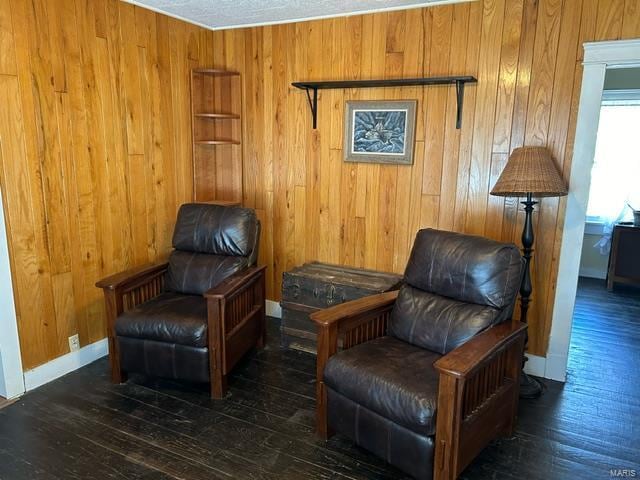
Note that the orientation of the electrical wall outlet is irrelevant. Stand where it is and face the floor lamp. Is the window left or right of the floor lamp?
left

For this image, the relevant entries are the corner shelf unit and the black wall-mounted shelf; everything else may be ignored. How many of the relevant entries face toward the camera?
2

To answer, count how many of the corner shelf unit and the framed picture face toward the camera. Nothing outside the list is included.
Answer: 2

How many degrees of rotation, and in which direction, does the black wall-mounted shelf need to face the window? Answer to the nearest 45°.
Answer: approximately 135° to its left

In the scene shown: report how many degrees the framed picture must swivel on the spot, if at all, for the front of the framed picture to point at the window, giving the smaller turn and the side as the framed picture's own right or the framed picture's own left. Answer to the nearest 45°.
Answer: approximately 135° to the framed picture's own left

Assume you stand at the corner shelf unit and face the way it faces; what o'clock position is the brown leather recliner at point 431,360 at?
The brown leather recliner is roughly at 11 o'clock from the corner shelf unit.

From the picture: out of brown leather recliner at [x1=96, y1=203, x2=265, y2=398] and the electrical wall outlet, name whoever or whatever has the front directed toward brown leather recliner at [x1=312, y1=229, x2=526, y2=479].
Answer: the electrical wall outlet

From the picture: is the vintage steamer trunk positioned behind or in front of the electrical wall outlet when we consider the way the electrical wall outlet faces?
in front

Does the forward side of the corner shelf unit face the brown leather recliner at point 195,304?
yes

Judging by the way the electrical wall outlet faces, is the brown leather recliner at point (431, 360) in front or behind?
in front

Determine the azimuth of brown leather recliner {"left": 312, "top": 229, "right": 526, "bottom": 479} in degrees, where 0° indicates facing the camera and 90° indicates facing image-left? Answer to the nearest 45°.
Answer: approximately 45°

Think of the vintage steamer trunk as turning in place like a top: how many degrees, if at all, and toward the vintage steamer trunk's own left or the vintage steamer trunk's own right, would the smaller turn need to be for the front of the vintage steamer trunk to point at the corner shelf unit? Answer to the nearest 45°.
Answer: approximately 90° to the vintage steamer trunk's own right

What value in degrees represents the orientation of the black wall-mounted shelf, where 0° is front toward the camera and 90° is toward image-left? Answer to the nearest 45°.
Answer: approximately 0°
